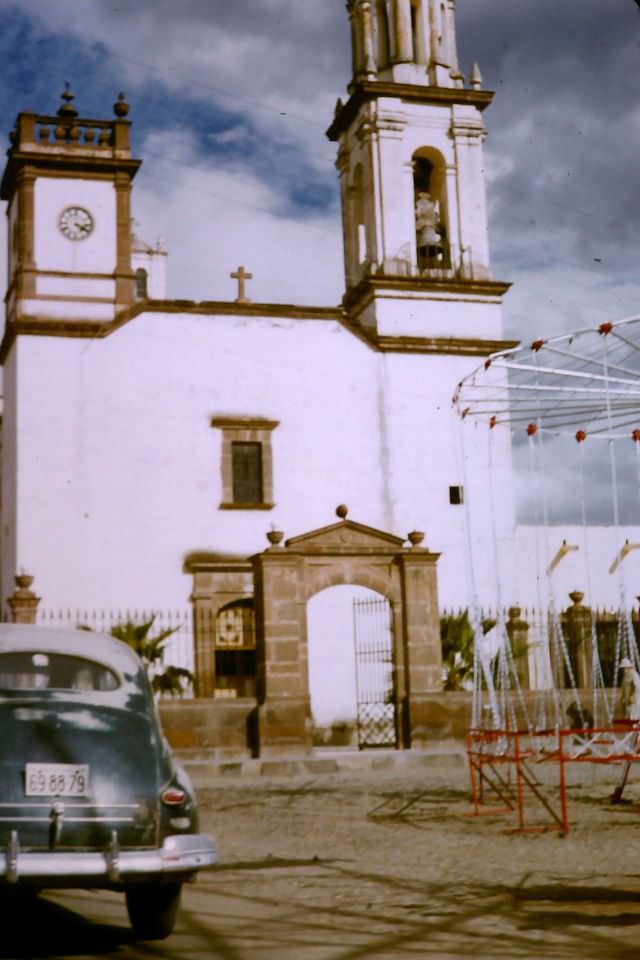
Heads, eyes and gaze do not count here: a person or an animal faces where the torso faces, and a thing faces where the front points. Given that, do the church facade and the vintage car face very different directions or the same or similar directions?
very different directions

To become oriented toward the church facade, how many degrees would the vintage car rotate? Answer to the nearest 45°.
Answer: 0° — it already faces it

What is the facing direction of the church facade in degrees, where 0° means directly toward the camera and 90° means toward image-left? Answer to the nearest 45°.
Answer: approximately 0°

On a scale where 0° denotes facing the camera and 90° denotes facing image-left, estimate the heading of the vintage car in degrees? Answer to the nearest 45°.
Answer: approximately 180°

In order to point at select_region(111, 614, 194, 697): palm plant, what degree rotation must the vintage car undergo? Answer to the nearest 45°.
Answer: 0° — it already faces it

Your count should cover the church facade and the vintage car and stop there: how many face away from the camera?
1

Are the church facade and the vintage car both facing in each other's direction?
yes
